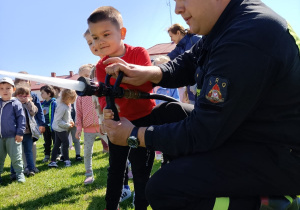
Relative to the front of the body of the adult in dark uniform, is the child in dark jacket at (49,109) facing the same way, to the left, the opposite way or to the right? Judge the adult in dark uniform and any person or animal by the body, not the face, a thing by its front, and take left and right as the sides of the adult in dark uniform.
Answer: to the left

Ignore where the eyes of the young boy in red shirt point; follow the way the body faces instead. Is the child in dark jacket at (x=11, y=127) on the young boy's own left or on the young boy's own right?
on the young boy's own right

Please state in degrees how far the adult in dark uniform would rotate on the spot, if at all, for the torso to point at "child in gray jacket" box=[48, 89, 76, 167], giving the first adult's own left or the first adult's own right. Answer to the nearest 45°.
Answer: approximately 45° to the first adult's own right

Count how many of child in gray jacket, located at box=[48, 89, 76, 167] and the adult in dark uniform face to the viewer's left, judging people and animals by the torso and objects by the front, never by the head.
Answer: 1

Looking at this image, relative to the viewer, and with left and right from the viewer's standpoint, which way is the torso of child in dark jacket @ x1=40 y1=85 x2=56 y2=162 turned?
facing the viewer and to the left of the viewer

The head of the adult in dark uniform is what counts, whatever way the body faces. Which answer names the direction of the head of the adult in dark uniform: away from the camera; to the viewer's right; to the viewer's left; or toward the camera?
to the viewer's left

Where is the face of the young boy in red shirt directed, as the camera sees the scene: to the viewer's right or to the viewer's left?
to the viewer's left

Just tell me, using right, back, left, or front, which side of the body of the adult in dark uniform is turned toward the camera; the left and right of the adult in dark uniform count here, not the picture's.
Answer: left
